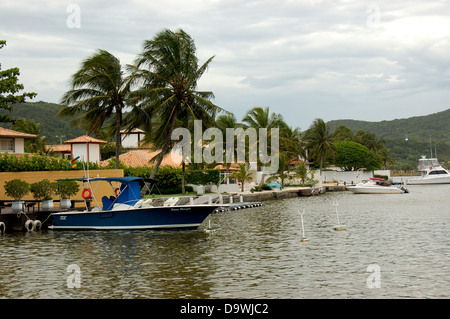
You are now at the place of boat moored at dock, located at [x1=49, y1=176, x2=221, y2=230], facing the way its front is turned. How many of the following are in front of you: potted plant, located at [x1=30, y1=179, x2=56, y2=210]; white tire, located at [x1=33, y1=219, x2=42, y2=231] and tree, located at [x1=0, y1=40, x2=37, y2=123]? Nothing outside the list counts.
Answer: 0

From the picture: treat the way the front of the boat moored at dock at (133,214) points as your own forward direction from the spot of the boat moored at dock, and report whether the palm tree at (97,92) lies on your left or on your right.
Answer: on your left

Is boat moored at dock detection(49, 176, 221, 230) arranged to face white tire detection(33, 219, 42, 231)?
no

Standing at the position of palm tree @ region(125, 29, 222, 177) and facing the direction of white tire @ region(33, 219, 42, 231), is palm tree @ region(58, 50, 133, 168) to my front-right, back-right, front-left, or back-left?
back-right

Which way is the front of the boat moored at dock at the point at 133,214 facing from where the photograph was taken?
facing to the right of the viewer

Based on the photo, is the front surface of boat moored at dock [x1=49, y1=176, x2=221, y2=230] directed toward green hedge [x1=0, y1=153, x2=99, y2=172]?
no

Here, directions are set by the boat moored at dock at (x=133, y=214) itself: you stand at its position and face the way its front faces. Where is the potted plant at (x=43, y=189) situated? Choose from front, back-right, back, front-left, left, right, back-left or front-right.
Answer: back-left

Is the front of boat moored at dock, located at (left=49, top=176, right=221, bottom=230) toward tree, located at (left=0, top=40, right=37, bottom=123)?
no

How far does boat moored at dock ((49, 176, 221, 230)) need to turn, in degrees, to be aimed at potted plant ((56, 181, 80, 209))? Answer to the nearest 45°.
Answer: approximately 135° to its left
